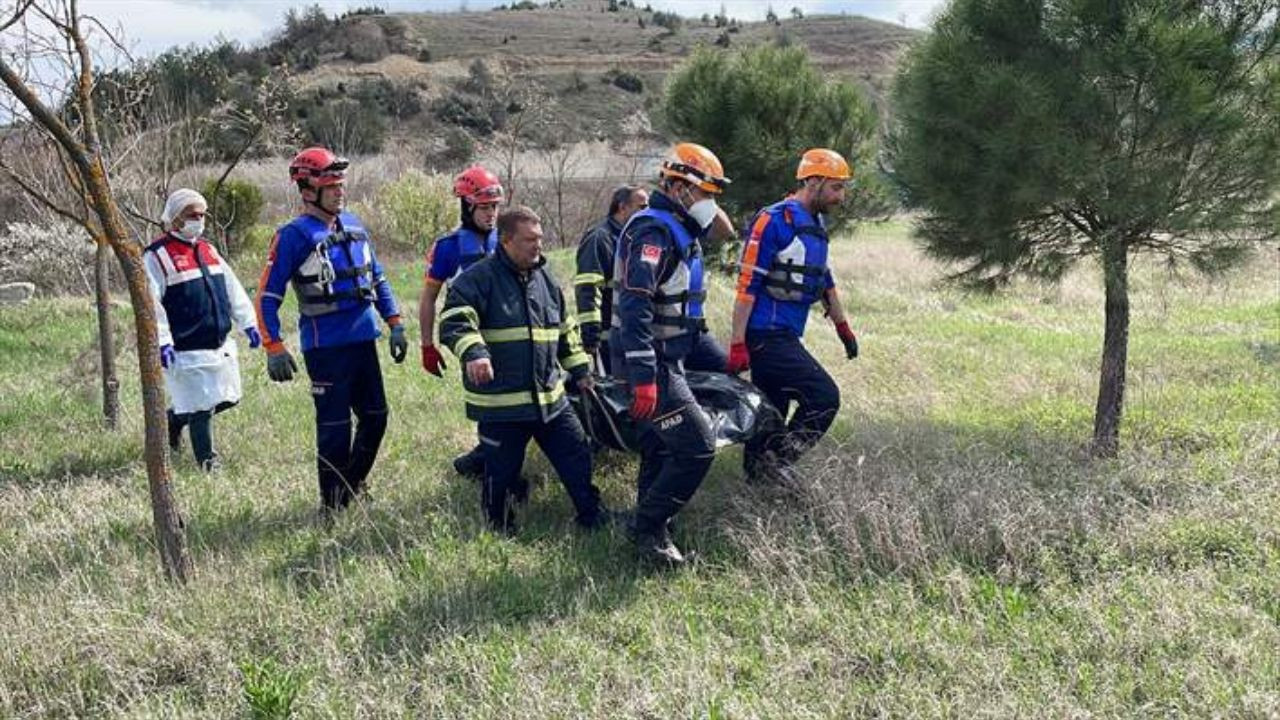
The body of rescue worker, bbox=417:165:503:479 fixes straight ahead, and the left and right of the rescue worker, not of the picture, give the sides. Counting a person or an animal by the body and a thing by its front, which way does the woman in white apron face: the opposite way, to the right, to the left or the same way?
the same way

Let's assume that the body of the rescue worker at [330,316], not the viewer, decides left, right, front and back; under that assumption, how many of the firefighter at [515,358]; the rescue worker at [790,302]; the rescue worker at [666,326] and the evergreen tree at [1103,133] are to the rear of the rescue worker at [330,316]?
0

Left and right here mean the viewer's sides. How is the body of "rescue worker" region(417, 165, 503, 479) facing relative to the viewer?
facing the viewer and to the right of the viewer

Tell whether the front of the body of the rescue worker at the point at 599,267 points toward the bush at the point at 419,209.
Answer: no

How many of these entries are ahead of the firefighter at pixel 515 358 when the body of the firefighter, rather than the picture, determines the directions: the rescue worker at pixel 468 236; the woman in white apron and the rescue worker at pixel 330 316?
0

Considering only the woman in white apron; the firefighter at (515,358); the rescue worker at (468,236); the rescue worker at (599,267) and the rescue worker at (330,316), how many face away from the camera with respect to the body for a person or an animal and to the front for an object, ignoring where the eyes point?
0

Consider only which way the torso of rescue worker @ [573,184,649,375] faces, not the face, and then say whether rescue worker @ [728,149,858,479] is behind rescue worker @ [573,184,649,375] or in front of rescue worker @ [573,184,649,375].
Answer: in front

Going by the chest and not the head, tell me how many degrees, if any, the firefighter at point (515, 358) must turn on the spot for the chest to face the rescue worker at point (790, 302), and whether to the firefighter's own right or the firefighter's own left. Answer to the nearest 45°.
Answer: approximately 90° to the firefighter's own left

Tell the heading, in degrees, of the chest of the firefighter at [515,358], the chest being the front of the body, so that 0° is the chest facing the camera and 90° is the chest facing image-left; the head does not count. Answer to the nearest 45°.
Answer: approximately 315°

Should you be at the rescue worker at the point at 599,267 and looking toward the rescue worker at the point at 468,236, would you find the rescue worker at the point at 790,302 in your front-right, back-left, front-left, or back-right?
back-left

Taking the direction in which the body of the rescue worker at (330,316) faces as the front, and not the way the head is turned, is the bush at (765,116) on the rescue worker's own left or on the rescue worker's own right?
on the rescue worker's own left

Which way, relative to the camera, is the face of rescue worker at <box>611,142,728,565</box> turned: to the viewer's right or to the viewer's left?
to the viewer's right

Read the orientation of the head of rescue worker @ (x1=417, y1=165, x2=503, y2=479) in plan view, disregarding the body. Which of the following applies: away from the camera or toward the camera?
toward the camera

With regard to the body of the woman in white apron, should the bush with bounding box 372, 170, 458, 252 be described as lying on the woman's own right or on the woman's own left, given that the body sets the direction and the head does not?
on the woman's own left

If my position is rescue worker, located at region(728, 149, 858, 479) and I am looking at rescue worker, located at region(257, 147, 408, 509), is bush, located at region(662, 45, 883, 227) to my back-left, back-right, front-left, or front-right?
back-right

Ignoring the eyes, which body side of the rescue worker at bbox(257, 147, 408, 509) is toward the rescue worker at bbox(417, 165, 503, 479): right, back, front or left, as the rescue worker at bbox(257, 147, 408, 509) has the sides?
left

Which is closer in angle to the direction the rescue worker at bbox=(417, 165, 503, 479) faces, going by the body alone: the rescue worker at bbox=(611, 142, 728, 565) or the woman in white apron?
the rescue worker
